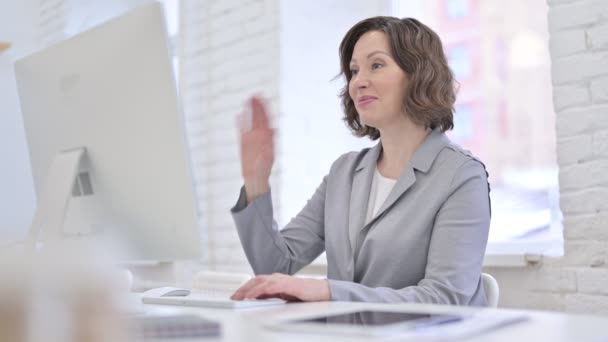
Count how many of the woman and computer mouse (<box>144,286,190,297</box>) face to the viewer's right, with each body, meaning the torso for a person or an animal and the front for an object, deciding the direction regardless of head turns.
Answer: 0

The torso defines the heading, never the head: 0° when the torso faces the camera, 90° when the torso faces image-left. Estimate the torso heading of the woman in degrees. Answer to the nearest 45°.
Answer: approximately 45°

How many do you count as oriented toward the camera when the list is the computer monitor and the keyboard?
0

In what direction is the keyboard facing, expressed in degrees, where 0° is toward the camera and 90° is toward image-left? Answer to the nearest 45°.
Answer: approximately 225°

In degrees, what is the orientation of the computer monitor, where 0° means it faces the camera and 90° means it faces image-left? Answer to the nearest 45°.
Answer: approximately 225°

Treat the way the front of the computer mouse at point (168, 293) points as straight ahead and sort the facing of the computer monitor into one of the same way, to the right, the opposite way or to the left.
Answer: the opposite way

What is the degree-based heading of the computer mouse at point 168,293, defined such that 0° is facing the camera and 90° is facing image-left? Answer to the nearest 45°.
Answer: approximately 45°

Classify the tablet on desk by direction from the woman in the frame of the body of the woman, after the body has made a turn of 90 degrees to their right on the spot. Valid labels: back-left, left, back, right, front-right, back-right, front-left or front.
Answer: back-left

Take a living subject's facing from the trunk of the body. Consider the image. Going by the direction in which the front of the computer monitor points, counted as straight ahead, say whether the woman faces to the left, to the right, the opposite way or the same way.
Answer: the opposite way

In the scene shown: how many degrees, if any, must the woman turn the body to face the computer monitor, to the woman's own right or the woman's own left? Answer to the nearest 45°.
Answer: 0° — they already face it

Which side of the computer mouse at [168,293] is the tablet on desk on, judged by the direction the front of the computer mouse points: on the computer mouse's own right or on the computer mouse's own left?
on the computer mouse's own left

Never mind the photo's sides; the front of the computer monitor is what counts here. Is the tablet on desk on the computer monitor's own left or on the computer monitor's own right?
on the computer monitor's own right

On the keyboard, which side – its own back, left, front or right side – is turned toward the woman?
front
